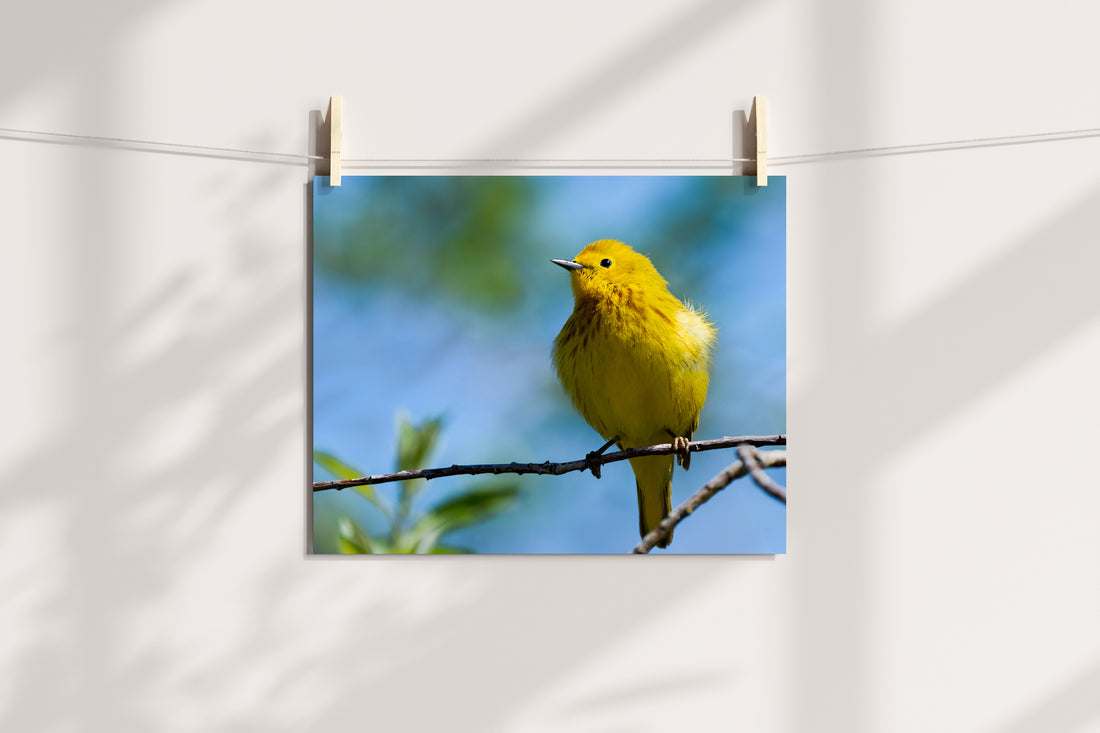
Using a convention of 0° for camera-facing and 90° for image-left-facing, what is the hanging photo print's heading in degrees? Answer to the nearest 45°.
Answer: approximately 0°

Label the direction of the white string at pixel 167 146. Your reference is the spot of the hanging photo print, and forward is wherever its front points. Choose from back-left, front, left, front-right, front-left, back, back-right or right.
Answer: right
